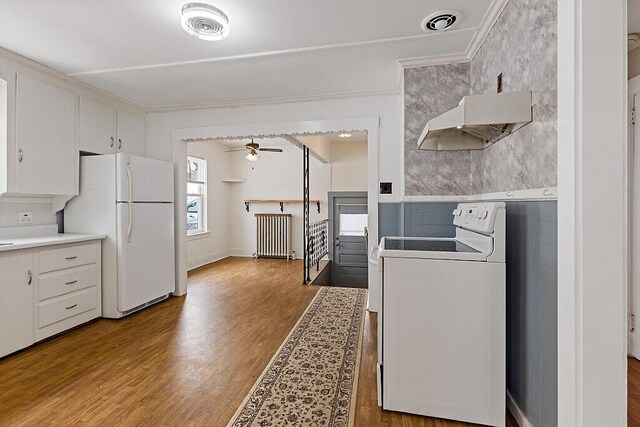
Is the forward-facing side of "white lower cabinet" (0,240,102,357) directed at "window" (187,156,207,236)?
no

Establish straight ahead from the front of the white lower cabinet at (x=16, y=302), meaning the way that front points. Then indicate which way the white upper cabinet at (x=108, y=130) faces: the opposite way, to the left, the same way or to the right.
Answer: the same way

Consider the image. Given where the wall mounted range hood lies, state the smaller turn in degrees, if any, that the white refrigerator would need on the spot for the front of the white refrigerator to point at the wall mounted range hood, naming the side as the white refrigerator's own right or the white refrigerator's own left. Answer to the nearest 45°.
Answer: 0° — it already faces it

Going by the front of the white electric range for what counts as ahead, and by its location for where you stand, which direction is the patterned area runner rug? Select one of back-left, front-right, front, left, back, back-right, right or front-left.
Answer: front

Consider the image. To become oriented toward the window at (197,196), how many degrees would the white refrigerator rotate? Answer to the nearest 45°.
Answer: approximately 90° to its left

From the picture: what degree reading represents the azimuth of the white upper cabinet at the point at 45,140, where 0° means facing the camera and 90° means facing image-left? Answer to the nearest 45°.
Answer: approximately 315°

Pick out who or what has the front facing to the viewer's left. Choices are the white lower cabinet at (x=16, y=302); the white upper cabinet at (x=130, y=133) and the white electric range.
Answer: the white electric range

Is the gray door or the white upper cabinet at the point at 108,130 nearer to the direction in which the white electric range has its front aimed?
the white upper cabinet

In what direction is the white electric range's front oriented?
to the viewer's left

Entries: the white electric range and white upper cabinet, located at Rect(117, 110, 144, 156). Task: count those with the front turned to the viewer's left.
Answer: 1

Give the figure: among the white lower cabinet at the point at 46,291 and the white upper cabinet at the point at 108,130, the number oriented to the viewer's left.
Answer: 0

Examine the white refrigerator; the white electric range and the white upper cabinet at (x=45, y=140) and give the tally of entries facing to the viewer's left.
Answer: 1

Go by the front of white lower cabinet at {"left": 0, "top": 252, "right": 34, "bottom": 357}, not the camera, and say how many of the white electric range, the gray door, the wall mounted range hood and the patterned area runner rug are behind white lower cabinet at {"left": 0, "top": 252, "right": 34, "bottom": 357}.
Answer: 0

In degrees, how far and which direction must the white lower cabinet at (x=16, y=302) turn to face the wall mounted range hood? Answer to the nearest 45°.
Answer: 0° — it already faces it

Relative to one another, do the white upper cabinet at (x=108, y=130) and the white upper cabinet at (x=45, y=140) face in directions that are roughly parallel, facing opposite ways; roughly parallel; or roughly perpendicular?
roughly parallel

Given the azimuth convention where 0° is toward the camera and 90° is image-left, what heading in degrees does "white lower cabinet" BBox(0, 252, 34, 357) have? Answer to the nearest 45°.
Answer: approximately 315°

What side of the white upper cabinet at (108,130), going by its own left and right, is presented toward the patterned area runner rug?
front

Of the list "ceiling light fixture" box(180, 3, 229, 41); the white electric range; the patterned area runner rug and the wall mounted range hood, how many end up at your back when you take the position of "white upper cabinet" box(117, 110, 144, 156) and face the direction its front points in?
0
